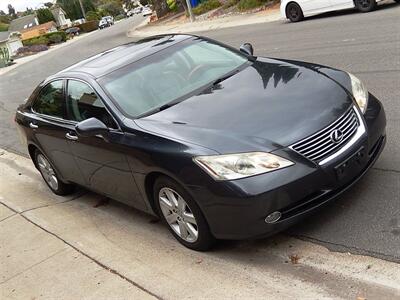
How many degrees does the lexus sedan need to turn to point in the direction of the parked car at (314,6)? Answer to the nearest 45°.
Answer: approximately 135° to its left

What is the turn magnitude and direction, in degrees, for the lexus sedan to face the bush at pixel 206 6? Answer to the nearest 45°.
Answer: approximately 135° to its left

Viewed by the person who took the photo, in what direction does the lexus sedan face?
facing the viewer and to the right of the viewer

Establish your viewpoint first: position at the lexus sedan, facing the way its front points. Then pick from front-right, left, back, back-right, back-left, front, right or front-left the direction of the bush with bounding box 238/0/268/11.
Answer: back-left

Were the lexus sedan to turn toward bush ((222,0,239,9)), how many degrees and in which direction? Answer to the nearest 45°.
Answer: approximately 135° to its left
